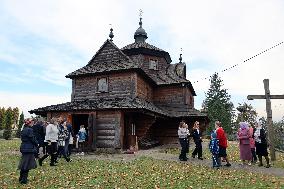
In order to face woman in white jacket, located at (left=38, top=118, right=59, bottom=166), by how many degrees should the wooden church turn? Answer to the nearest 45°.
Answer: approximately 45° to its left

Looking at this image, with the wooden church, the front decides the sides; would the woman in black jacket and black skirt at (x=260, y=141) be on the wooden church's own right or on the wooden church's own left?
on the wooden church's own left

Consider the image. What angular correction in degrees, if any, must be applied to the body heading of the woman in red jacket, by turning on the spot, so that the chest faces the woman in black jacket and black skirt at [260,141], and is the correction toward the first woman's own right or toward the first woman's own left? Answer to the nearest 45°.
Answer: approximately 180°

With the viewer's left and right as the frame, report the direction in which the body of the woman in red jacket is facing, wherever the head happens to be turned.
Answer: facing to the left of the viewer

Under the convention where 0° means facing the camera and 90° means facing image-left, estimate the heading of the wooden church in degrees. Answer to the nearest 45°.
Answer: approximately 45°

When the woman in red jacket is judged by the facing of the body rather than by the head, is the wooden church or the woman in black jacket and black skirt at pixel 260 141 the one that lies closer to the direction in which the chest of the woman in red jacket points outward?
the wooden church

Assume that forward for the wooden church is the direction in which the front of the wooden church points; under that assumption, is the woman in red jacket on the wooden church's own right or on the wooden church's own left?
on the wooden church's own left
